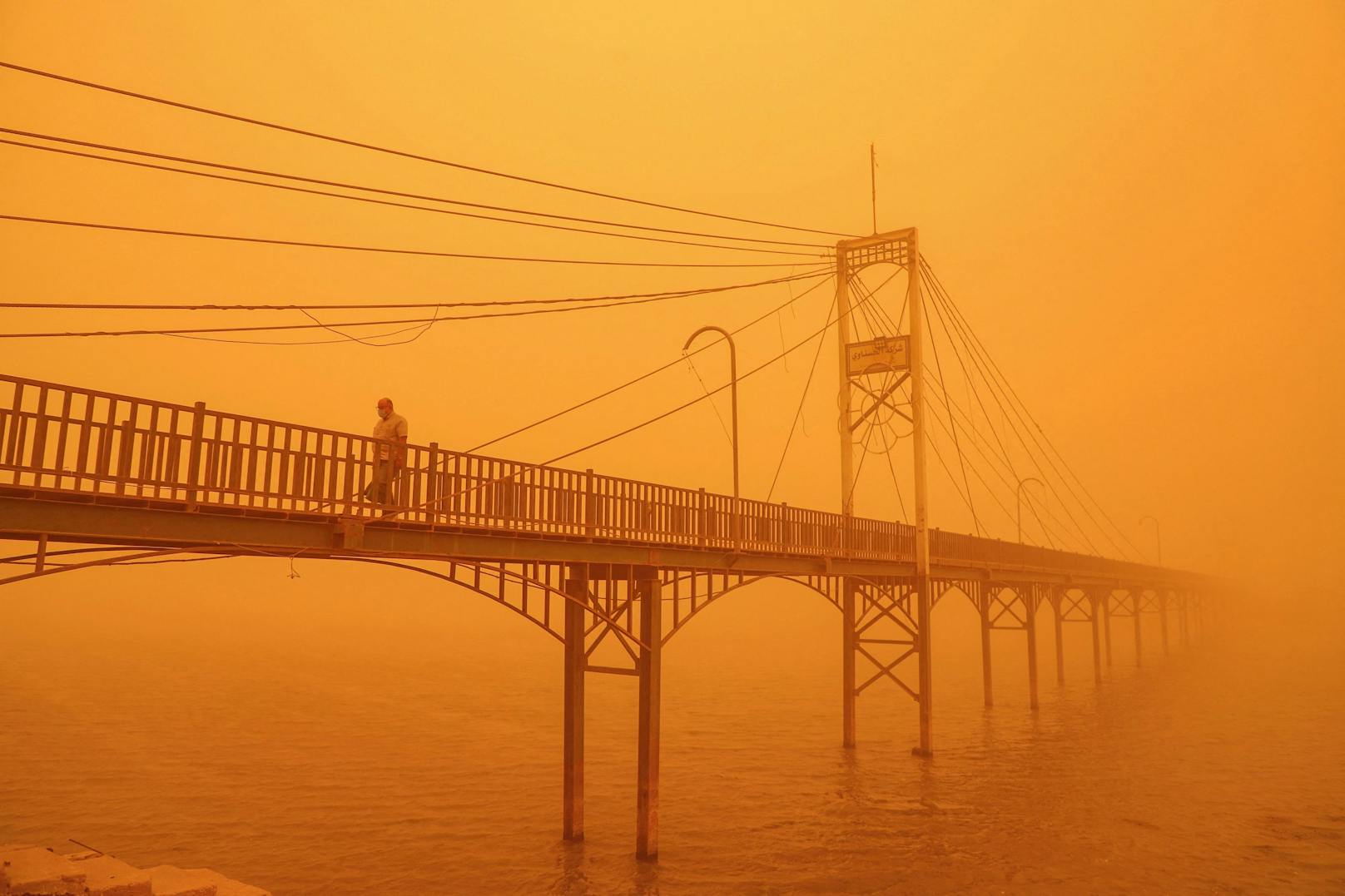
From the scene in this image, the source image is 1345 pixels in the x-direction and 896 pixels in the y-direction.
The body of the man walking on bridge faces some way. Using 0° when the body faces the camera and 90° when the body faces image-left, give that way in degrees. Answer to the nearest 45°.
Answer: approximately 45°
